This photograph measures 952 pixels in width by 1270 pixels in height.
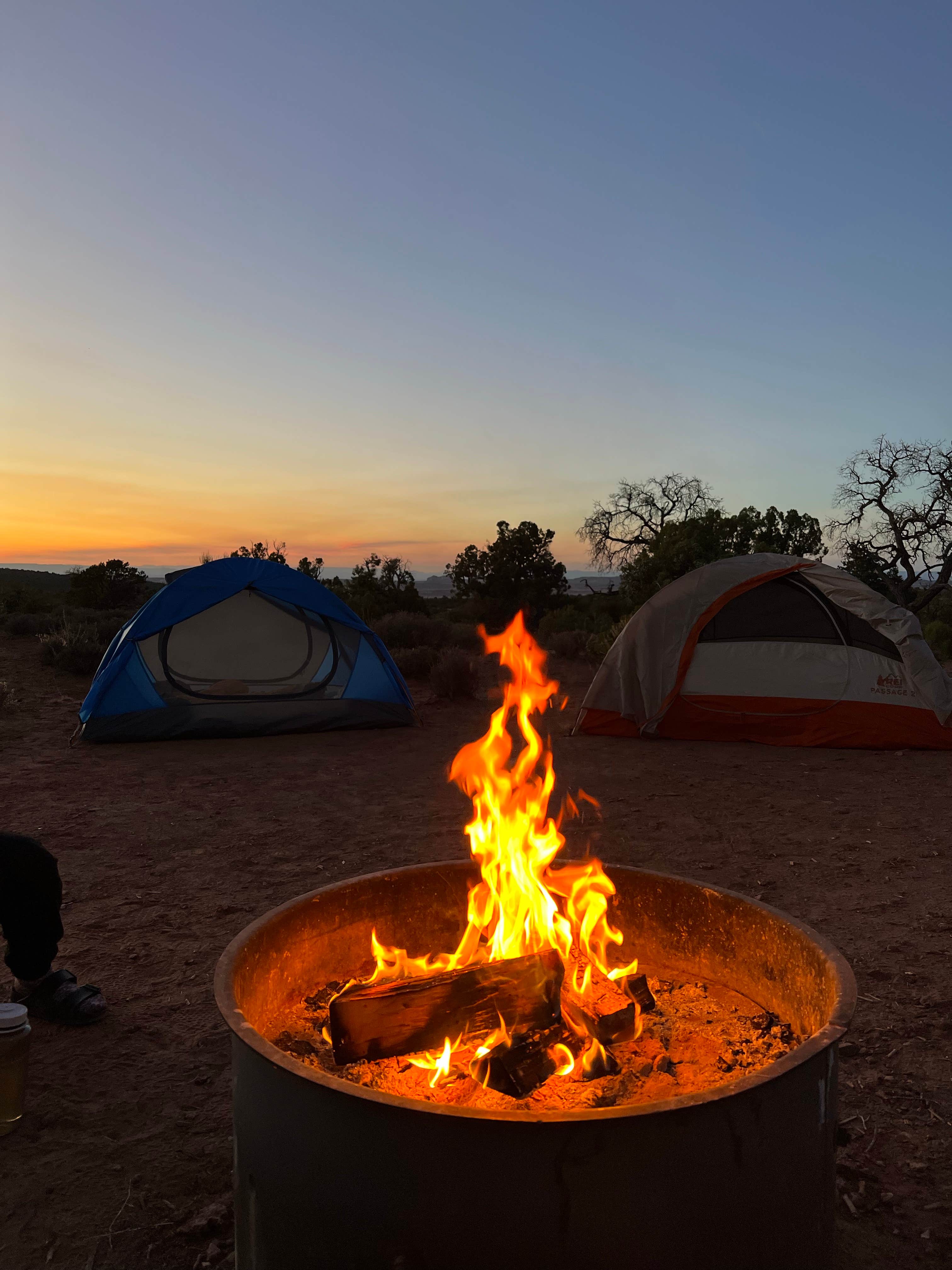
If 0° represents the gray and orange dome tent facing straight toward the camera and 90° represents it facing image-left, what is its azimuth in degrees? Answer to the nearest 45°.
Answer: approximately 0°

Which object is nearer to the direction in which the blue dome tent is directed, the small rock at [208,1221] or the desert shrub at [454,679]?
the small rock

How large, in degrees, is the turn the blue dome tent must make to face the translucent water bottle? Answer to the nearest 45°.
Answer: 0° — it already faces it

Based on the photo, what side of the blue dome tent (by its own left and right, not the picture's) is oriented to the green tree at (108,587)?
back

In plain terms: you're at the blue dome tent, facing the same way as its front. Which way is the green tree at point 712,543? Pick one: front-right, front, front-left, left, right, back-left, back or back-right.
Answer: back-left

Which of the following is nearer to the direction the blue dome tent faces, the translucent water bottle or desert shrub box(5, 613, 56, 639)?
the translucent water bottle

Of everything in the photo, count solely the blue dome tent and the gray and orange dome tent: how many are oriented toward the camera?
2
